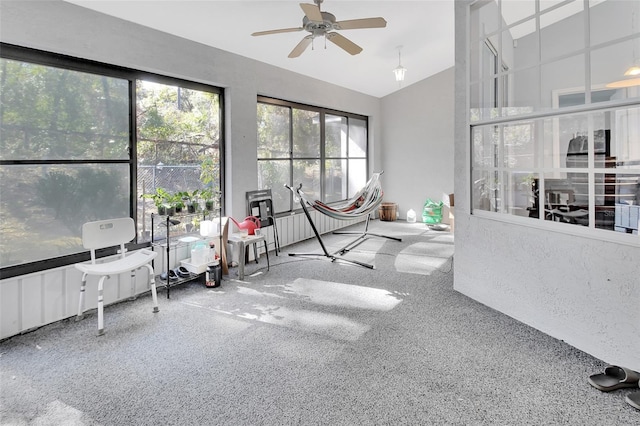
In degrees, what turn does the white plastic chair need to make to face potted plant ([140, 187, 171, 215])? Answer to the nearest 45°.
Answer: approximately 90° to its left

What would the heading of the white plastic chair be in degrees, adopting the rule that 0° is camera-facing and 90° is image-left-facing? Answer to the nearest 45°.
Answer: approximately 315°

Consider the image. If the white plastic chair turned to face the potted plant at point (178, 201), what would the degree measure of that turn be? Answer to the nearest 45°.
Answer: approximately 90° to its left

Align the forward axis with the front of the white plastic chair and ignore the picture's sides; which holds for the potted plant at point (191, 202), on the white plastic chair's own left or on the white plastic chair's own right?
on the white plastic chair's own left

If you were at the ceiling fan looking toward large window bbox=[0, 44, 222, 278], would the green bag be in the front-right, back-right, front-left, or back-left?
back-right

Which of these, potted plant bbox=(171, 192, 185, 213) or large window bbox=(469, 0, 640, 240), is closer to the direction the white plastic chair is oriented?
the large window
